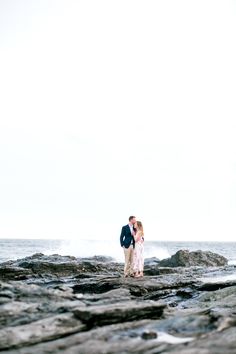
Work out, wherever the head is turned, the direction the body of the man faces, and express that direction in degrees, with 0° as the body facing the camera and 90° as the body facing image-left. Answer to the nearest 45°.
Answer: approximately 315°

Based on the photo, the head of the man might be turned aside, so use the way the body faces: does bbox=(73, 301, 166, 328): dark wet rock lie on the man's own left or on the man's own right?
on the man's own right

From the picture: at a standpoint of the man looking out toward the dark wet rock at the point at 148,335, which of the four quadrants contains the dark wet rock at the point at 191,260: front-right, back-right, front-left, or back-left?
back-left

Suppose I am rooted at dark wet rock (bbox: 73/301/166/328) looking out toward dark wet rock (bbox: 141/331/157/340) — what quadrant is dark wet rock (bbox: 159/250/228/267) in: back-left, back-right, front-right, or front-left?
back-left

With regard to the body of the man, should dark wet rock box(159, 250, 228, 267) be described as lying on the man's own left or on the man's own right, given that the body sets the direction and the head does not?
on the man's own left

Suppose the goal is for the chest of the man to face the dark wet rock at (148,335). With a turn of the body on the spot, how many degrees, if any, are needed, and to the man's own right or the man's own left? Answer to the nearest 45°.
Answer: approximately 45° to the man's own right
